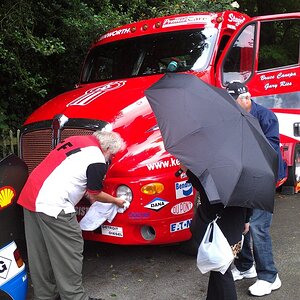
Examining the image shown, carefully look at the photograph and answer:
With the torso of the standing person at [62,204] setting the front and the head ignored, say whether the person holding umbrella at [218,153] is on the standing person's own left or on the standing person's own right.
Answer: on the standing person's own right

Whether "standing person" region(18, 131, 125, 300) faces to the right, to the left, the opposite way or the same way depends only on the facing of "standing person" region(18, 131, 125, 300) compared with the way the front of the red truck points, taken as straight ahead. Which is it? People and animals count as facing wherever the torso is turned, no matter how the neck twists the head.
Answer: the opposite way

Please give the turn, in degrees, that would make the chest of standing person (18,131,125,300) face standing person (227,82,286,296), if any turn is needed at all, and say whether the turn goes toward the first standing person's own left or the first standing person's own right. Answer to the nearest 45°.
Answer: approximately 45° to the first standing person's own right

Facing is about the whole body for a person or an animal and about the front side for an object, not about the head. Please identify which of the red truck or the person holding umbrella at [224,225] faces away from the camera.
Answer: the person holding umbrella

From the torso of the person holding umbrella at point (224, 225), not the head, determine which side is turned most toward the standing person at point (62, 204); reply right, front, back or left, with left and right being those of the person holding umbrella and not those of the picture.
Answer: left

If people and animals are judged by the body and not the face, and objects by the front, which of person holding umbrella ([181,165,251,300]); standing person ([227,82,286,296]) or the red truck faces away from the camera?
the person holding umbrella

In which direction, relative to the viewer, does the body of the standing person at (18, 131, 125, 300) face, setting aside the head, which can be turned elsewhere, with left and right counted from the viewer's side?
facing away from the viewer and to the right of the viewer

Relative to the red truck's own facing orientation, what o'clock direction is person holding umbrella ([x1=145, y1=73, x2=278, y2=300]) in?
The person holding umbrella is roughly at 10 o'clock from the red truck.

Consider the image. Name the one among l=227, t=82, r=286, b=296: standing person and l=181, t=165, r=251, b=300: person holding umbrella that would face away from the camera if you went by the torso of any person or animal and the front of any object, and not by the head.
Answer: the person holding umbrella

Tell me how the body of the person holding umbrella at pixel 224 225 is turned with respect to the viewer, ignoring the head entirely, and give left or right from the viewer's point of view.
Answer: facing away from the viewer
